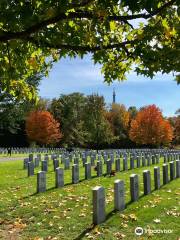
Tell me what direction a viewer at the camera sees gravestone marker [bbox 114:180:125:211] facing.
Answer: facing the viewer and to the right of the viewer

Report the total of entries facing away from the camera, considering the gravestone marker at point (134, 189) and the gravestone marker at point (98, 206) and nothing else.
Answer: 0

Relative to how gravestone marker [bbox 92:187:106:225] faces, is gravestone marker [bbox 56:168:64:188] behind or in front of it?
behind

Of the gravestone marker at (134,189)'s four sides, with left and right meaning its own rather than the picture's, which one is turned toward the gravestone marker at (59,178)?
back

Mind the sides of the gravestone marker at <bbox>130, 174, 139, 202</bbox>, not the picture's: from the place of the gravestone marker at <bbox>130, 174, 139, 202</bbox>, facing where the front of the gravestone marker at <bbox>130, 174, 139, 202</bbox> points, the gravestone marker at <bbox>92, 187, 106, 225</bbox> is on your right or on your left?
on your right

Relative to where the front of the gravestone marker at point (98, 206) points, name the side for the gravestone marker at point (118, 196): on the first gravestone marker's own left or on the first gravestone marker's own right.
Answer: on the first gravestone marker's own left

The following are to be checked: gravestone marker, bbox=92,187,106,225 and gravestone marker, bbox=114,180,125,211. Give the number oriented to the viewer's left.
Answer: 0

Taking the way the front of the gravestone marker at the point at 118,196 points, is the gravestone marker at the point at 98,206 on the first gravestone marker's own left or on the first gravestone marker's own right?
on the first gravestone marker's own right

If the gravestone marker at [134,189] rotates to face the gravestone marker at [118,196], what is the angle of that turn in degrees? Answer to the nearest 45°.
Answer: approximately 45° to its right
